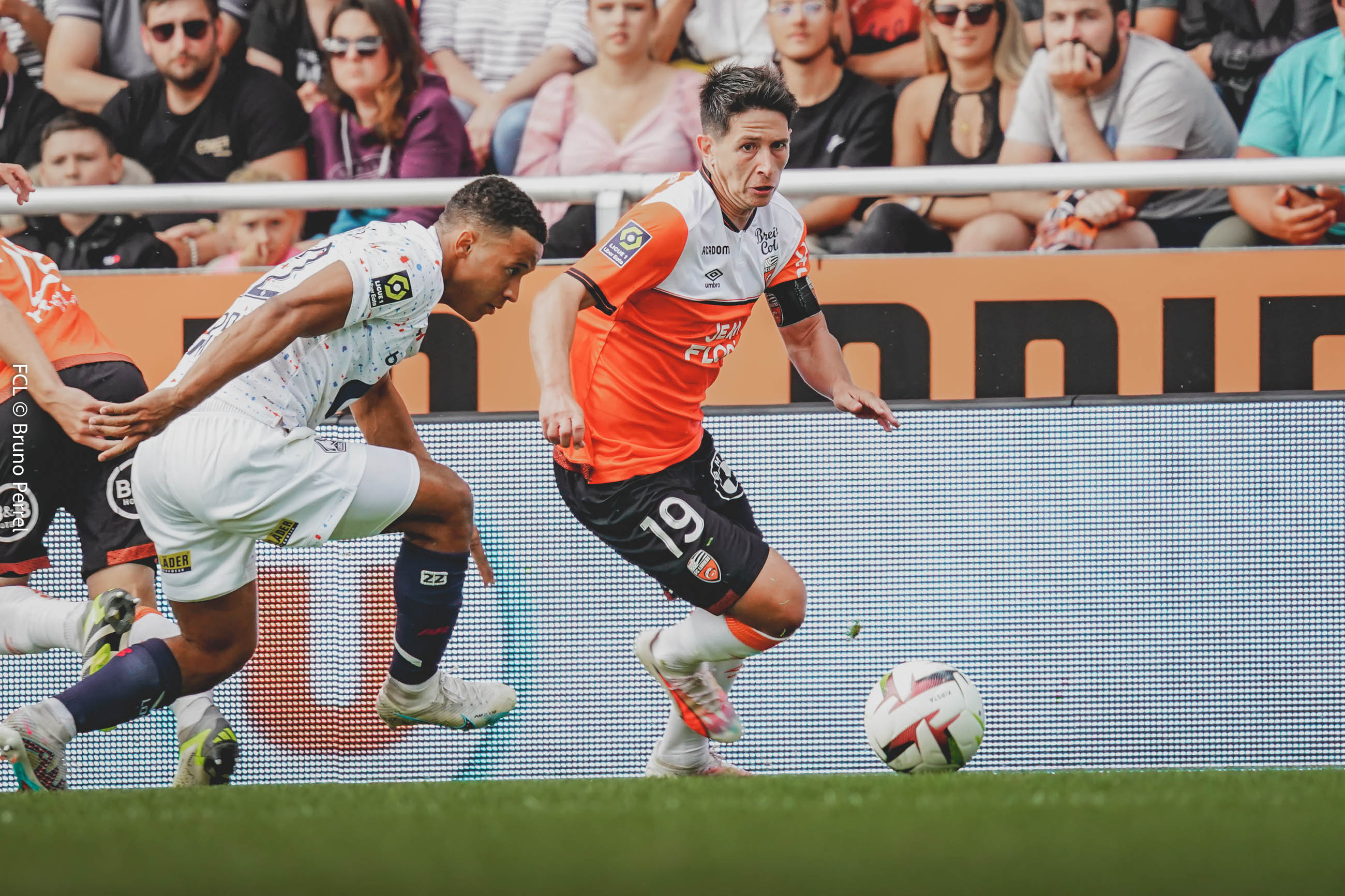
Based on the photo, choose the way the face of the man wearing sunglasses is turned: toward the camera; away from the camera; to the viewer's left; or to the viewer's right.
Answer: toward the camera

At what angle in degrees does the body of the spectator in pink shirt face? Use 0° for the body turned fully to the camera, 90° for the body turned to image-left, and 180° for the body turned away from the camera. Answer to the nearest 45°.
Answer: approximately 0°

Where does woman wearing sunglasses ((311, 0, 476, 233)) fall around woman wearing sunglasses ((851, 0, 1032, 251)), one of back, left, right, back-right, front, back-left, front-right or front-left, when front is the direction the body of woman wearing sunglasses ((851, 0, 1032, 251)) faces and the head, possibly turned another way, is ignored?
right

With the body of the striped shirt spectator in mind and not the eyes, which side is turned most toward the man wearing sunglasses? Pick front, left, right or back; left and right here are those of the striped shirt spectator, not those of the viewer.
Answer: right

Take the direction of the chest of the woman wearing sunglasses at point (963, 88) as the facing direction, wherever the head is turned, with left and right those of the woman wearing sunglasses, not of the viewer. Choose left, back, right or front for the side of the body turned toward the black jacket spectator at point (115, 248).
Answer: right

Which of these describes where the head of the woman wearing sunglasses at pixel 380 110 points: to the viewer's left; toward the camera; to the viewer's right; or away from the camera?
toward the camera

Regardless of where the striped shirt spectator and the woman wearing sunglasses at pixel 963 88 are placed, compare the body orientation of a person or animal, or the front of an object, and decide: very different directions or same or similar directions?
same or similar directions

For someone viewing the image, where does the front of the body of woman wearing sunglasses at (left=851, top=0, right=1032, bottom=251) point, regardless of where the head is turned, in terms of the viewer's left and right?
facing the viewer

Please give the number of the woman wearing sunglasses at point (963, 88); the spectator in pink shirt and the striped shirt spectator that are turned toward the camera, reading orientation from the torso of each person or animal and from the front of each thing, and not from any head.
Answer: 3

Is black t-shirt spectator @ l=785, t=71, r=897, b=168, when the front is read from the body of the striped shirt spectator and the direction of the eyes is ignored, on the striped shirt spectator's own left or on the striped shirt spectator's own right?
on the striped shirt spectator's own left

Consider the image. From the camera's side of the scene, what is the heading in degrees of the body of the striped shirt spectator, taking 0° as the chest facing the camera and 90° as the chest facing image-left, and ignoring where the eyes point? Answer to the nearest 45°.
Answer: approximately 0°

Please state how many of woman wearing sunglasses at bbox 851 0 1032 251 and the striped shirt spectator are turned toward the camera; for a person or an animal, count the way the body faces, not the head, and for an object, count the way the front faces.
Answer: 2

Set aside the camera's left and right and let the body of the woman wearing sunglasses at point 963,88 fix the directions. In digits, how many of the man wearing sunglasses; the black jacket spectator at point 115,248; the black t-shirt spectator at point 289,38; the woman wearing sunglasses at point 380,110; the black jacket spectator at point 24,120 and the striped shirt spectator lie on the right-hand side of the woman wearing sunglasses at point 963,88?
6

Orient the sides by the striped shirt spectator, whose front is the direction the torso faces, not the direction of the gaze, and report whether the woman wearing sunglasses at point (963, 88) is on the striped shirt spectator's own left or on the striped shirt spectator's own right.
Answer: on the striped shirt spectator's own left

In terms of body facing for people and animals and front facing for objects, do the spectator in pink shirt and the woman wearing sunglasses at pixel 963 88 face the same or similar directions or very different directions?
same or similar directions
